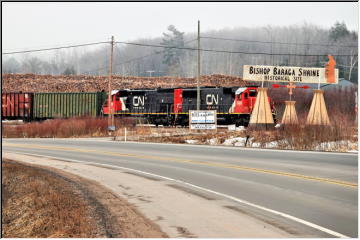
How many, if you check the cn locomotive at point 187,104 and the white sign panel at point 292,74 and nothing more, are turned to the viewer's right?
1

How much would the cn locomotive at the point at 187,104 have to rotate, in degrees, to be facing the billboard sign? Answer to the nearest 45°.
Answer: approximately 90° to its right

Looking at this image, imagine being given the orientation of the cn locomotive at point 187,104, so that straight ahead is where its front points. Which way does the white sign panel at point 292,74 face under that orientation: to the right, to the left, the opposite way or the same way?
to the right

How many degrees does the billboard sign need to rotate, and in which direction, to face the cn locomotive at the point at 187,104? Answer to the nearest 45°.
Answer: approximately 180°

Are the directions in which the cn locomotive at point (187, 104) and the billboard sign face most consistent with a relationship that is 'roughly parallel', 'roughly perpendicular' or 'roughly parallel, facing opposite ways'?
roughly perpendicular

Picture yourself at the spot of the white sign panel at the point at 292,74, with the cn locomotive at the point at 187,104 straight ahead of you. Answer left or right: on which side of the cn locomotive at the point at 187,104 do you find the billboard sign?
left

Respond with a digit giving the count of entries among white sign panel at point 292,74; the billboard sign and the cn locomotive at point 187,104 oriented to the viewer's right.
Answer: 1

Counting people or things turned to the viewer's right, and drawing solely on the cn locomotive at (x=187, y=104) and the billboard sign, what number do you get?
1

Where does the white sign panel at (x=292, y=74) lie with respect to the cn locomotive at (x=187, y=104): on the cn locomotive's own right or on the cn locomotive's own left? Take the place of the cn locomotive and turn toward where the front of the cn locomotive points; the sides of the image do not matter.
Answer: on the cn locomotive's own right

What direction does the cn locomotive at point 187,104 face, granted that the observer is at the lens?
facing to the right of the viewer

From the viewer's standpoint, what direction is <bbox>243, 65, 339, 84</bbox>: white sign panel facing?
toward the camera

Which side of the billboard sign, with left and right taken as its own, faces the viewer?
front

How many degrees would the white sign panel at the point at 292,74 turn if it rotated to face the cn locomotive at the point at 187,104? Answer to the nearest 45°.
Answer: approximately 135° to its right
